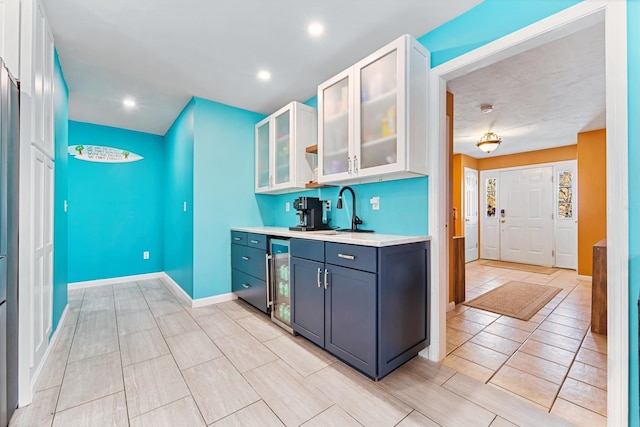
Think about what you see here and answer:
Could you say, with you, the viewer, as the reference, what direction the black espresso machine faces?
facing the viewer and to the left of the viewer

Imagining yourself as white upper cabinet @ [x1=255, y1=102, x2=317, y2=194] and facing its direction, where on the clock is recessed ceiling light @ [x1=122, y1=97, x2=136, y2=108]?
The recessed ceiling light is roughly at 2 o'clock from the white upper cabinet.

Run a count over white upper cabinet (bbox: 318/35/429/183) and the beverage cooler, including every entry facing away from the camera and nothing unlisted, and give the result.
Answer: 0

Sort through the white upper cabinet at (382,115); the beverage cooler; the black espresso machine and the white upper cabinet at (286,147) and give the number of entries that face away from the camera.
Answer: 0

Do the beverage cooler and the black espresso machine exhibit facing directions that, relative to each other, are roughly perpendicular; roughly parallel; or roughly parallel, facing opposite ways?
roughly parallel

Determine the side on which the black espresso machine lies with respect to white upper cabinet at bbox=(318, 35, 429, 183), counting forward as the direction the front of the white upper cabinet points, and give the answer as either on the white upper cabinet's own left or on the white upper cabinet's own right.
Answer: on the white upper cabinet's own right

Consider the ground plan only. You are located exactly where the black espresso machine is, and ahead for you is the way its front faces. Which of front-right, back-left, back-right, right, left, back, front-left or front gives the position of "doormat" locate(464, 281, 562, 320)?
back-left

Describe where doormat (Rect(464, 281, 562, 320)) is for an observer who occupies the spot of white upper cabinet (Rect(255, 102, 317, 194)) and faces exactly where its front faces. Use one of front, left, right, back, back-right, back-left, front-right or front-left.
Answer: back-left

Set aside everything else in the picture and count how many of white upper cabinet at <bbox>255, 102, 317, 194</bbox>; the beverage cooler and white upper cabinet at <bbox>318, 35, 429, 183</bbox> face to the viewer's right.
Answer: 0

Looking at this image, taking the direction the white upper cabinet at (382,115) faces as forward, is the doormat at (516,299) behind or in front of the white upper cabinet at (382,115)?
behind

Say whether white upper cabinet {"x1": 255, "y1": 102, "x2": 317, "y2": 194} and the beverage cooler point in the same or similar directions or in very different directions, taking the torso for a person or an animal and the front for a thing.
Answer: same or similar directions
